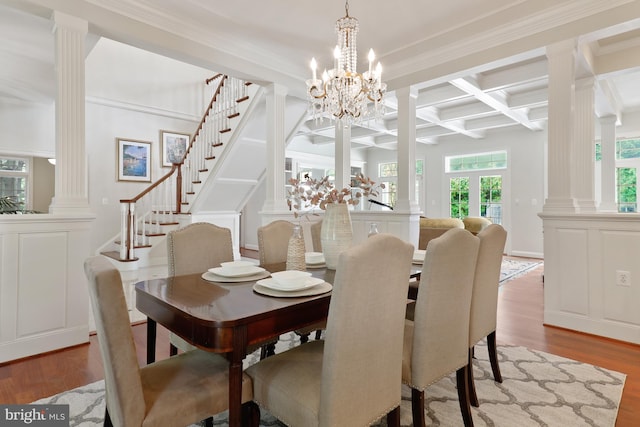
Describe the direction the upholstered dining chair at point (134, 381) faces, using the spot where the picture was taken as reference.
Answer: facing away from the viewer and to the right of the viewer

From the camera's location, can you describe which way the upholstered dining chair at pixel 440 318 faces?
facing away from the viewer and to the left of the viewer

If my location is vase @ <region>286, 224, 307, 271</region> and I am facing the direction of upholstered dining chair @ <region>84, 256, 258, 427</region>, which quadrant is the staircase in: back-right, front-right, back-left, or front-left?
back-right

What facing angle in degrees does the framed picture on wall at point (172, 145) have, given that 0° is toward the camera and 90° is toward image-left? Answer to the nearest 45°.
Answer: approximately 315°

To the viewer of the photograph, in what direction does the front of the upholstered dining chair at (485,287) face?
facing away from the viewer and to the left of the viewer

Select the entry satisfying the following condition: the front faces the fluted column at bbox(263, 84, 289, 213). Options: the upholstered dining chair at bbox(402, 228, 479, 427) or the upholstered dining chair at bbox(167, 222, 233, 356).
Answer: the upholstered dining chair at bbox(402, 228, 479, 427)

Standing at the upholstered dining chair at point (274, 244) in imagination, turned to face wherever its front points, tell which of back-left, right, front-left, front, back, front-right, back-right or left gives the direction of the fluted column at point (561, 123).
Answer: front-left

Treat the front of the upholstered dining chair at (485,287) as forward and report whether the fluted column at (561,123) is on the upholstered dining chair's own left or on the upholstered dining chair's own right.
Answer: on the upholstered dining chair's own right

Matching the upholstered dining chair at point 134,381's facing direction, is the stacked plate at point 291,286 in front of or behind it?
in front

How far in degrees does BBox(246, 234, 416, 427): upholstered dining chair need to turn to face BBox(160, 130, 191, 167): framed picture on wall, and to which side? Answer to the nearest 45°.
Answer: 0° — it already faces it
